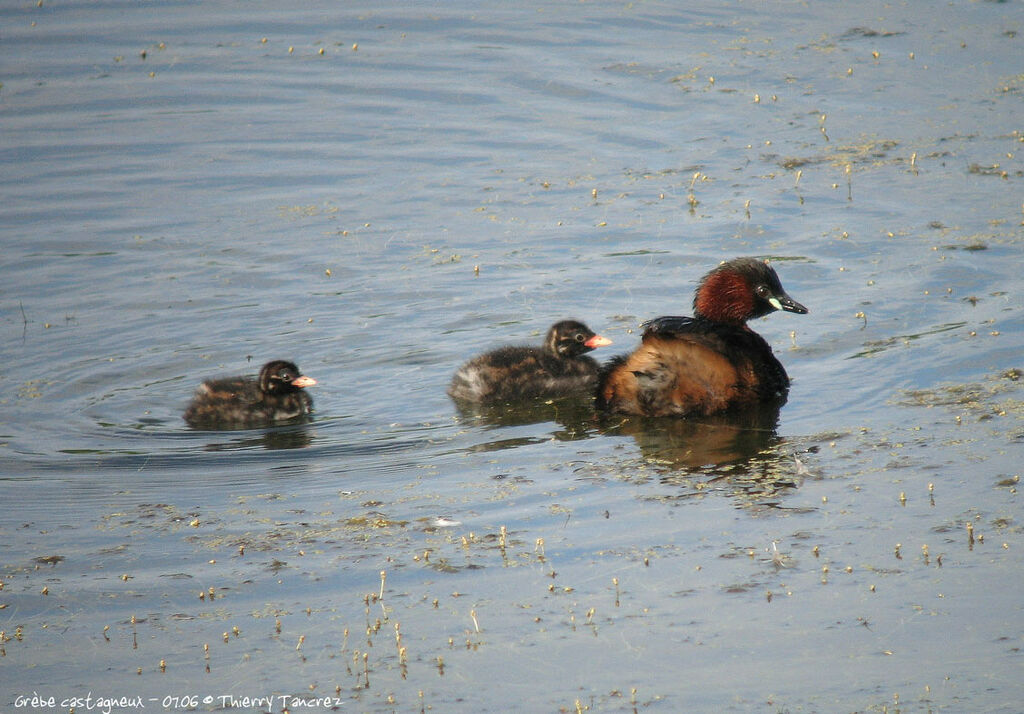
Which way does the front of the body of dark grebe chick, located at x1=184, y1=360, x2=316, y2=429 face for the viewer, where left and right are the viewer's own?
facing to the right of the viewer

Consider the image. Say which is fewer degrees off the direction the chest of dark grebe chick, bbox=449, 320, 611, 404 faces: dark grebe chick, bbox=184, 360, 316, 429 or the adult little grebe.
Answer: the adult little grebe

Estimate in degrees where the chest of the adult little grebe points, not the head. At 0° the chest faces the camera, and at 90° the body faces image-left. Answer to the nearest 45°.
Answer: approximately 270°

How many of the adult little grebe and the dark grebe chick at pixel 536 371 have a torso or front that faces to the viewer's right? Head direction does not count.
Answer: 2

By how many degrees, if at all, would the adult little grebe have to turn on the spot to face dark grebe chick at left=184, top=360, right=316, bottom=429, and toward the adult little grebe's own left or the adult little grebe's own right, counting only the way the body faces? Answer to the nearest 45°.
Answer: approximately 180°

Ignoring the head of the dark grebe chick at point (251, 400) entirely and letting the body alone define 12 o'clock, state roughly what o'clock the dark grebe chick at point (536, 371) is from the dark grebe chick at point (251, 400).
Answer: the dark grebe chick at point (536, 371) is roughly at 12 o'clock from the dark grebe chick at point (251, 400).

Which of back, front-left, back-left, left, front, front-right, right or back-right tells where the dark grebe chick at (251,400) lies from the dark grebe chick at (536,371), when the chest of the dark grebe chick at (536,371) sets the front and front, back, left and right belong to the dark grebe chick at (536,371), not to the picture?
back

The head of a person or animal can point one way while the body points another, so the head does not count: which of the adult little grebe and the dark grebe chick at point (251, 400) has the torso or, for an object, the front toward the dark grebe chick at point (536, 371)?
the dark grebe chick at point (251, 400)

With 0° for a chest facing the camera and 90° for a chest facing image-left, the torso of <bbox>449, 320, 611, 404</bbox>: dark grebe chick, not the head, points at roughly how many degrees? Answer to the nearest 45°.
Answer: approximately 270°

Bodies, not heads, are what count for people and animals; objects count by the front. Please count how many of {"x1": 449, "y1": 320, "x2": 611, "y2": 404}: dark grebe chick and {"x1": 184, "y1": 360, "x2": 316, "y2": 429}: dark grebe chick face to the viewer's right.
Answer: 2
